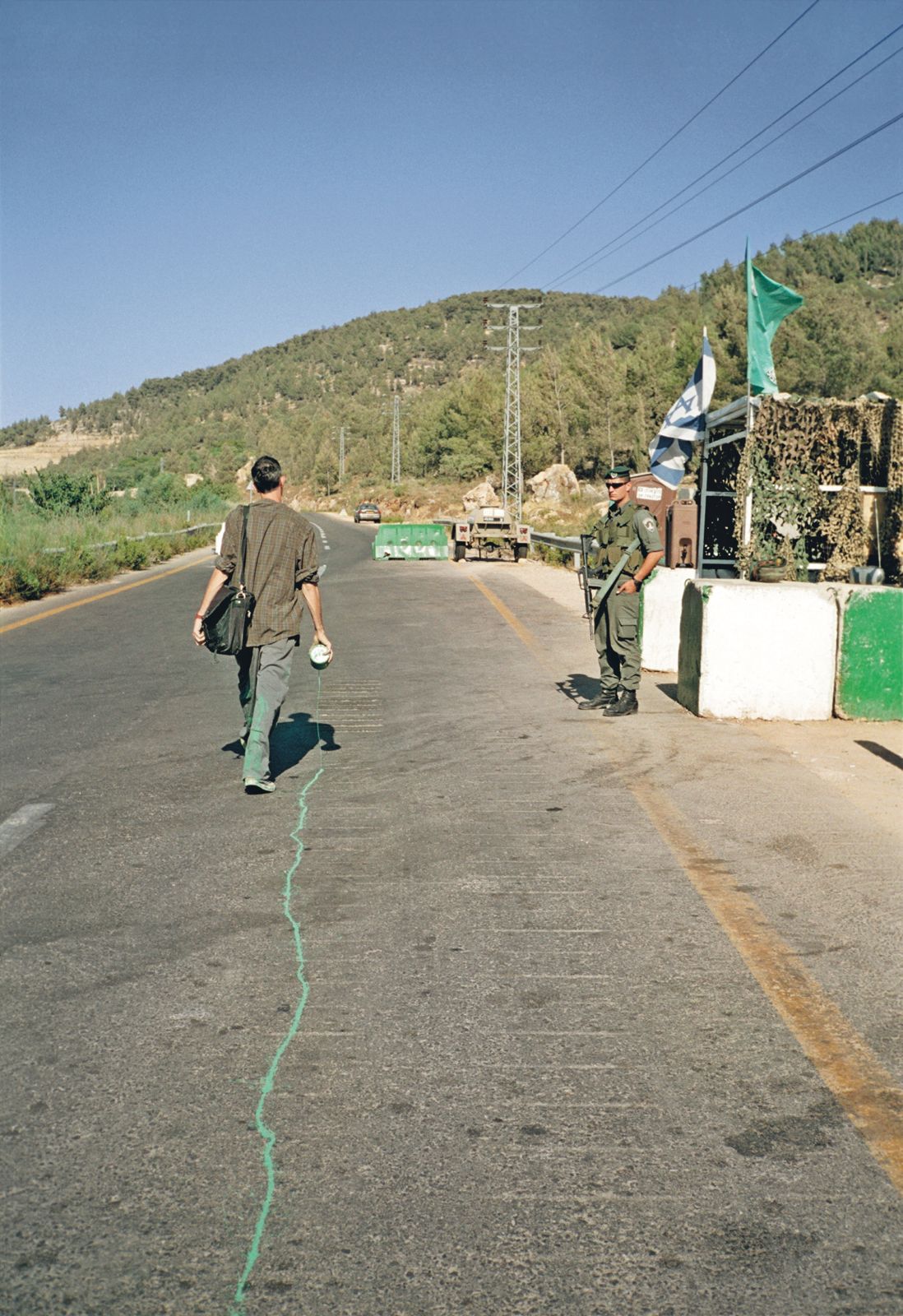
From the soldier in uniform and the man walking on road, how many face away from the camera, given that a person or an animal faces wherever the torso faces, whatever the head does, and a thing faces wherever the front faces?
1

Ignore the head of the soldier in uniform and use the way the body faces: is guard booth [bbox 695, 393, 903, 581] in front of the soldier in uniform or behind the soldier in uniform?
behind

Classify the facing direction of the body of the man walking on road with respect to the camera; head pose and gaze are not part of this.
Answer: away from the camera

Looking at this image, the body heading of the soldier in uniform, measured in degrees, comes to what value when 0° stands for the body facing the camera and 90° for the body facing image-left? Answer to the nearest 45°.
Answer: approximately 45°

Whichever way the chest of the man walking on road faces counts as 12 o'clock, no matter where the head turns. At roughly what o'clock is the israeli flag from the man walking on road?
The israeli flag is roughly at 1 o'clock from the man walking on road.

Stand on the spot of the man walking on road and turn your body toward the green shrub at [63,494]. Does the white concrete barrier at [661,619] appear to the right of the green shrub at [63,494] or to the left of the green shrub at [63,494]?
right

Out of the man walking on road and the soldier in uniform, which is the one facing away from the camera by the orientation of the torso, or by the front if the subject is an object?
the man walking on road

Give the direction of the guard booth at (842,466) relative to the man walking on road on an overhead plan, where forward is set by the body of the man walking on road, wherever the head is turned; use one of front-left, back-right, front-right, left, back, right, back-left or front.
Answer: front-right

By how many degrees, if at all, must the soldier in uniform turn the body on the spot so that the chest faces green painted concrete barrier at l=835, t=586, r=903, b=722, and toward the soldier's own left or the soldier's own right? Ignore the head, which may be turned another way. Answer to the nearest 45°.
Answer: approximately 135° to the soldier's own left
